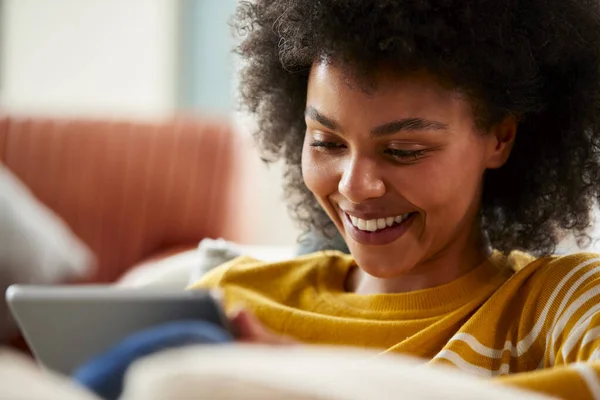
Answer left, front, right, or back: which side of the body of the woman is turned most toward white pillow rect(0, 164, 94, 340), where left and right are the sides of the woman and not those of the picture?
right

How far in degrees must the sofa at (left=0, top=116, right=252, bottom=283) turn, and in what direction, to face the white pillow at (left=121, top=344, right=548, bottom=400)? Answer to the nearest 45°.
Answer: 0° — it already faces it

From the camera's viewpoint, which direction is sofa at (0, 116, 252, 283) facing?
toward the camera

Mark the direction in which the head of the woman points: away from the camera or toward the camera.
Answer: toward the camera

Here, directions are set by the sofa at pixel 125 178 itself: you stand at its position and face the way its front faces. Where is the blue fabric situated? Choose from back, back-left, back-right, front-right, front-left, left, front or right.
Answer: front

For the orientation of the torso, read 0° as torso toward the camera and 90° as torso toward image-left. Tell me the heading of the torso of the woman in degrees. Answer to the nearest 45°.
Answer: approximately 45°

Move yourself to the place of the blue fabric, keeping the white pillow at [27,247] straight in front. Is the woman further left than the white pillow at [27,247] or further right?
right
